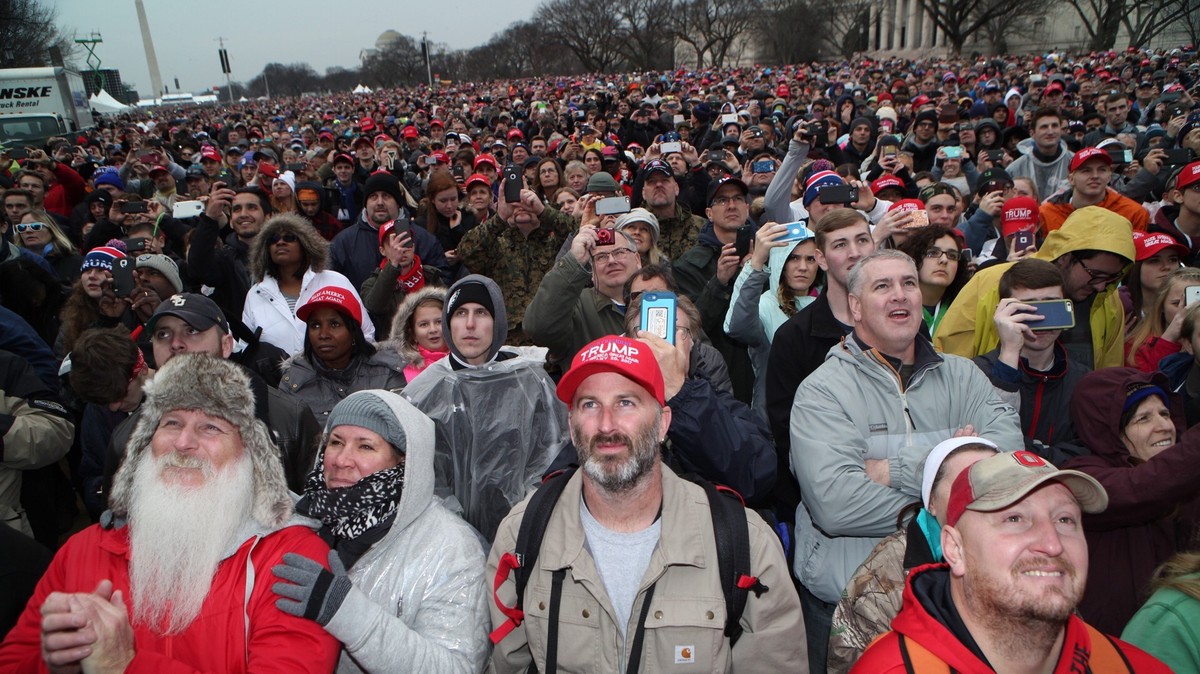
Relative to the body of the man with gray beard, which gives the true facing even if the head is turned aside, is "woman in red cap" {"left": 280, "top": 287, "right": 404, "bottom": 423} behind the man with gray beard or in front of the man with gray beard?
behind

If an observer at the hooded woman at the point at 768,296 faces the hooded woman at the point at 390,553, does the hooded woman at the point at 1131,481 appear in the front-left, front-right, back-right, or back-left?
front-left

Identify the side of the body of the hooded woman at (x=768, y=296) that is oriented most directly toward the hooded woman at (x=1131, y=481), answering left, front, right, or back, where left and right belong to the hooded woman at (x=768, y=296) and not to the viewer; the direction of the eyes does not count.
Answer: front

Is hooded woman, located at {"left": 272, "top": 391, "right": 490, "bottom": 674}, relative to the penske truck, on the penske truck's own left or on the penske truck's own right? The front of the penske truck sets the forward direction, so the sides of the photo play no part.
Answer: on the penske truck's own left

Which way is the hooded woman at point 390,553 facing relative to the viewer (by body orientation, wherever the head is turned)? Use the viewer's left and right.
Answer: facing the viewer and to the left of the viewer

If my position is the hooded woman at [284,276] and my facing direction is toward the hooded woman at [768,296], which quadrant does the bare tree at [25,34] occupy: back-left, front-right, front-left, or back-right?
back-left

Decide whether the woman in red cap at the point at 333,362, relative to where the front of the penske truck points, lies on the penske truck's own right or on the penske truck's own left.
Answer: on the penske truck's own left

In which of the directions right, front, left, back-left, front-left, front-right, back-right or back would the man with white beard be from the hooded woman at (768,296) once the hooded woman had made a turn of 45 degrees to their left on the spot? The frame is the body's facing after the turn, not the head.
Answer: back-right

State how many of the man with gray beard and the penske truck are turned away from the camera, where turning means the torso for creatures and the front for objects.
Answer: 0

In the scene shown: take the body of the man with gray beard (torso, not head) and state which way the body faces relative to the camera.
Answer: toward the camera

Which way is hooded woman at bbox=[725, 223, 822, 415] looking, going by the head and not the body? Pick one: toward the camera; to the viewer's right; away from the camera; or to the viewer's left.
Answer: toward the camera

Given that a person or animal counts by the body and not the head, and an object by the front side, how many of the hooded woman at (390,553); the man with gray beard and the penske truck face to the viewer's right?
0

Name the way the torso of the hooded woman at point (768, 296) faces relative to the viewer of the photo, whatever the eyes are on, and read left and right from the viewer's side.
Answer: facing the viewer and to the right of the viewer

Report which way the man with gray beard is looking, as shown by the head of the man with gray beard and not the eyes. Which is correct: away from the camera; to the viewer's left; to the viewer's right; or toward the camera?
toward the camera

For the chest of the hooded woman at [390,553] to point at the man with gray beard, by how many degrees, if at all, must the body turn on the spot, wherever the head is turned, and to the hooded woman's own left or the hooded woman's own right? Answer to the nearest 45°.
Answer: approximately 90° to the hooded woman's own left

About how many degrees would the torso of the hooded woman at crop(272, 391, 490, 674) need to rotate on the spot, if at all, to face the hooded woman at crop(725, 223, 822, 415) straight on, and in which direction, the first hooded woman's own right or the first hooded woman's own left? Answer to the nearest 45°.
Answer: approximately 180°
